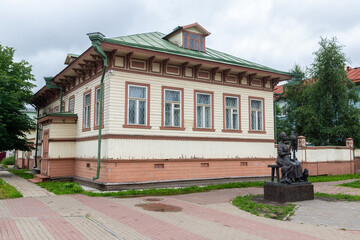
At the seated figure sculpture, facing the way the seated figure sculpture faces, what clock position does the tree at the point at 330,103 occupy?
The tree is roughly at 8 o'clock from the seated figure sculpture.
